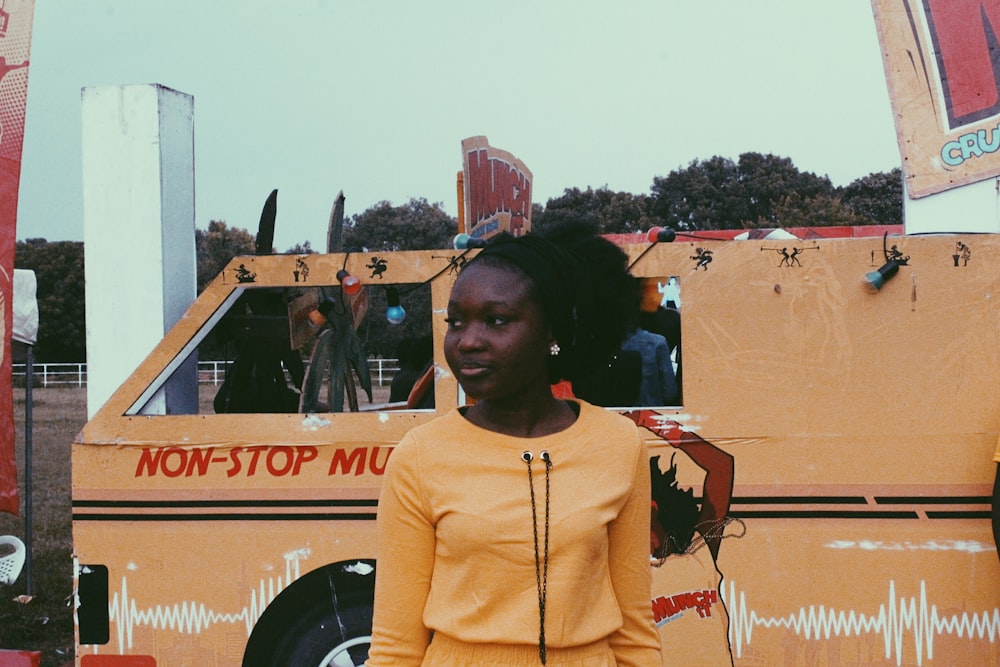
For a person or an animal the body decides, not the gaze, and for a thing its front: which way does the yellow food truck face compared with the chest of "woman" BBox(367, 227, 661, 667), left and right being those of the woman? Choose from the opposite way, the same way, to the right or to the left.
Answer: to the right

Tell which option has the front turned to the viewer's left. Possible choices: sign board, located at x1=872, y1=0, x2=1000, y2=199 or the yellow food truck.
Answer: the yellow food truck

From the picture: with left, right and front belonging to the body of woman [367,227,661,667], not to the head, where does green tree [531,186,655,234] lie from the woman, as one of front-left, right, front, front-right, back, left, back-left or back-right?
back

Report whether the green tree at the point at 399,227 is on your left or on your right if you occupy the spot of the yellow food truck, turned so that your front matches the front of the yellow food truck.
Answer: on your right

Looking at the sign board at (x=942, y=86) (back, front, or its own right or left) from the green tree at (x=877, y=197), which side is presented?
back

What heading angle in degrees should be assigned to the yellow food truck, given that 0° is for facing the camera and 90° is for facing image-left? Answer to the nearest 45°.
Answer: approximately 90°

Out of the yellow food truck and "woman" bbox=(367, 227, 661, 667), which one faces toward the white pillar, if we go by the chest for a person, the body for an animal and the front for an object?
the yellow food truck

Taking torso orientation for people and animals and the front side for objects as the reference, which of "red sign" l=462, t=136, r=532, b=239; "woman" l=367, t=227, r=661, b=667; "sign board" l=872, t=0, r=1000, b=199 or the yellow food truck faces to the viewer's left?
the yellow food truck

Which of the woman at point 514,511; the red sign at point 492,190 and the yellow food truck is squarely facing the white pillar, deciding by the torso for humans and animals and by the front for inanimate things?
the yellow food truck

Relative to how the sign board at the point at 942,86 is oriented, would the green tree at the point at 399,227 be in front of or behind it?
behind
